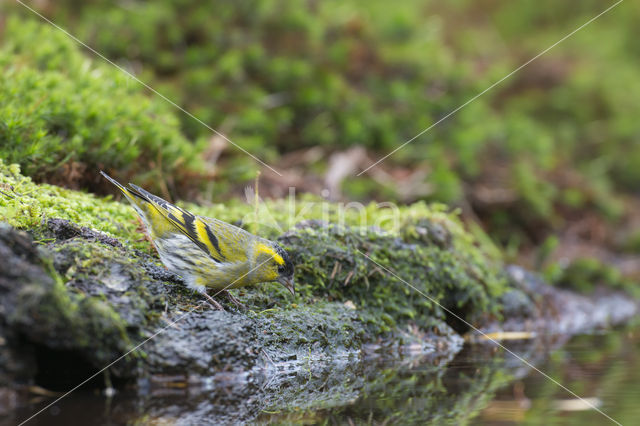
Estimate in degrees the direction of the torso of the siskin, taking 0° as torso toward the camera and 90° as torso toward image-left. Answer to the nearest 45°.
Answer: approximately 270°
